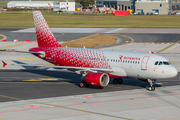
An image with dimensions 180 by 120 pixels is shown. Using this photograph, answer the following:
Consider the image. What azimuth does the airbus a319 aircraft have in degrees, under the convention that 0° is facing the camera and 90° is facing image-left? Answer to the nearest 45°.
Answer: approximately 315°
